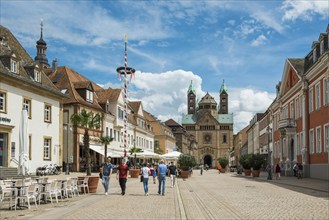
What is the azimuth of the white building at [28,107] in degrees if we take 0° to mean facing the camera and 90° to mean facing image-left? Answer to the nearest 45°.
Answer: approximately 315°

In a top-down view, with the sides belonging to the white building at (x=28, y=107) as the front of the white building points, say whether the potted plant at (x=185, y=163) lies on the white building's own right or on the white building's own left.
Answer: on the white building's own left

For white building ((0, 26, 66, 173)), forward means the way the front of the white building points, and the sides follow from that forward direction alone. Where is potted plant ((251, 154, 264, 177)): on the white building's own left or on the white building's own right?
on the white building's own left

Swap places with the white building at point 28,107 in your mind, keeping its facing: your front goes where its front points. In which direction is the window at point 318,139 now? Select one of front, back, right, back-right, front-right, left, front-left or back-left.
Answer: front-left

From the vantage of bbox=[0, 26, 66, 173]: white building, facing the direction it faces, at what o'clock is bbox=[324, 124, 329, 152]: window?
The window is roughly at 11 o'clock from the white building.

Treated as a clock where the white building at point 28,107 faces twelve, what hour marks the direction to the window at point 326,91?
The window is roughly at 11 o'clock from the white building.

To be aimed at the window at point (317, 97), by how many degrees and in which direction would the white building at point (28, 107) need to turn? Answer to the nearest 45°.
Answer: approximately 45° to its left
